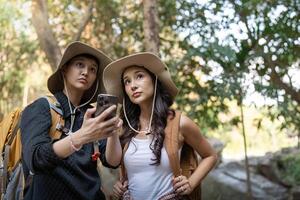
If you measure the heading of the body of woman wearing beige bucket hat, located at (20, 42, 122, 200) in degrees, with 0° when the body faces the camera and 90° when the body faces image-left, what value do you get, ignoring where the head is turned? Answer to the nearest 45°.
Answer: approximately 315°

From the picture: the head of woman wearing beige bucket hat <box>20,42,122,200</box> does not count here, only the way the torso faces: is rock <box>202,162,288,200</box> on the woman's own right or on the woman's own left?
on the woman's own left

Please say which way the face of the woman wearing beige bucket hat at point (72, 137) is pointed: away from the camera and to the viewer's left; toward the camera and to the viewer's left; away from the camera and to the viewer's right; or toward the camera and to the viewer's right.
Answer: toward the camera and to the viewer's right

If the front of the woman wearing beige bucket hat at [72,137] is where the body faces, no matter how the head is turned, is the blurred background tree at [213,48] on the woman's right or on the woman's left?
on the woman's left
